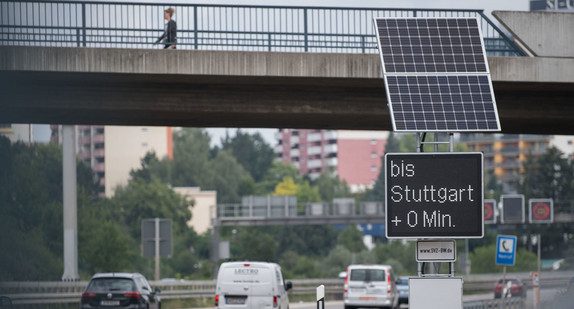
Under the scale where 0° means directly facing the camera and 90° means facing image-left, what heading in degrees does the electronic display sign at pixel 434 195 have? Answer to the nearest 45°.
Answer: approximately 0°

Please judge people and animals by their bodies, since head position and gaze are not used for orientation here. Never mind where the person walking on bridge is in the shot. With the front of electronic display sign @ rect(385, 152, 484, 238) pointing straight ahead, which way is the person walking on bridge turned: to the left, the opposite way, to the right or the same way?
to the right

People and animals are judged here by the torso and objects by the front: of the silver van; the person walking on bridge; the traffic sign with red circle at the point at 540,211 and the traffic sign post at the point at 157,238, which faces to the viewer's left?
the person walking on bridge

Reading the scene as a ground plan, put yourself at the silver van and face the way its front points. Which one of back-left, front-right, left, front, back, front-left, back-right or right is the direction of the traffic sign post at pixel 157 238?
left

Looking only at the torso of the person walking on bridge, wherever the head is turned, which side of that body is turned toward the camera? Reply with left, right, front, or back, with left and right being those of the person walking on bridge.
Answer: left

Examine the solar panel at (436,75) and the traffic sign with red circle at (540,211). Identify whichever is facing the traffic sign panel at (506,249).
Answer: the traffic sign with red circle at (540,211)

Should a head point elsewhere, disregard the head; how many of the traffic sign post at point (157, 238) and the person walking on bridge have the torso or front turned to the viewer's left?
1

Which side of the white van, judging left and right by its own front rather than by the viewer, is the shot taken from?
back

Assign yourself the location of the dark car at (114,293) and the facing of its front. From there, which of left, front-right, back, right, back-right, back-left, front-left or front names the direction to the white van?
right

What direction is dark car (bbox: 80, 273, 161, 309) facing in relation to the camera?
away from the camera

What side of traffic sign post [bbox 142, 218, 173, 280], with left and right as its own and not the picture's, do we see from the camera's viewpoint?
back

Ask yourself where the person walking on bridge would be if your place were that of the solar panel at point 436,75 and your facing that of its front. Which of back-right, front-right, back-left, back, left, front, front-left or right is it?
back-right
